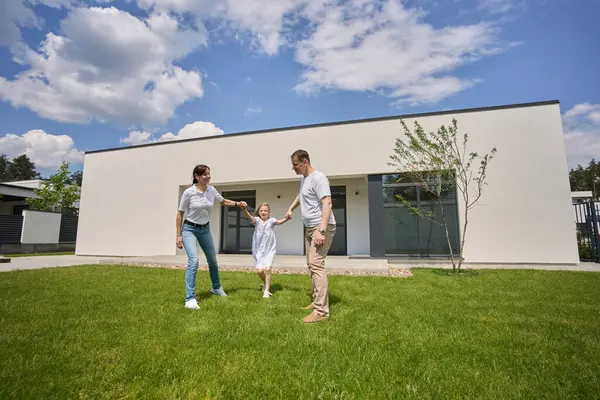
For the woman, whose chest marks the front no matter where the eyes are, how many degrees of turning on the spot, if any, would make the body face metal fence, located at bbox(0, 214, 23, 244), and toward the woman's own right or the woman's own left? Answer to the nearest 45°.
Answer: approximately 180°

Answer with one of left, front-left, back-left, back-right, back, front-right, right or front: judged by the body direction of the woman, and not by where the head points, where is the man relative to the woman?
front

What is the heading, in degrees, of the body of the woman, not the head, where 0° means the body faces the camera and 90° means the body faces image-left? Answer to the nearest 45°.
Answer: approximately 315°

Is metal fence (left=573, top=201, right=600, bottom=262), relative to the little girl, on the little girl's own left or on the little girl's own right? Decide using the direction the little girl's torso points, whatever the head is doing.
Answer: on the little girl's own left

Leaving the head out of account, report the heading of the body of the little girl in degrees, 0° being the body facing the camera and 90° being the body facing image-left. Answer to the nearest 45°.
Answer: approximately 0°

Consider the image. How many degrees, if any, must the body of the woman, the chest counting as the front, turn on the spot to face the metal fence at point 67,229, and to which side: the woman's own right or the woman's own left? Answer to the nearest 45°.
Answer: approximately 180°

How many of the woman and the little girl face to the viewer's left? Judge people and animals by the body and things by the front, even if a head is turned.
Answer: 0

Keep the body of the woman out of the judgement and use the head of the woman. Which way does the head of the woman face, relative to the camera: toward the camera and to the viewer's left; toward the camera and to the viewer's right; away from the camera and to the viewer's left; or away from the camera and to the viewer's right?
toward the camera and to the viewer's right

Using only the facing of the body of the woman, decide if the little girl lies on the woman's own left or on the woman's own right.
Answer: on the woman's own left

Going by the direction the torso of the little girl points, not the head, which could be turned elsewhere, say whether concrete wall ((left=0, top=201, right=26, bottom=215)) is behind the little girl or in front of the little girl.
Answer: behind

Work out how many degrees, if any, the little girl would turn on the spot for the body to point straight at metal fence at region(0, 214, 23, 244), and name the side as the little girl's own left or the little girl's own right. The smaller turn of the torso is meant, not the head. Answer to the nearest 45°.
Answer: approximately 135° to the little girl's own right

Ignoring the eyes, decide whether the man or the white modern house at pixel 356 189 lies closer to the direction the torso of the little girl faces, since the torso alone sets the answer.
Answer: the man

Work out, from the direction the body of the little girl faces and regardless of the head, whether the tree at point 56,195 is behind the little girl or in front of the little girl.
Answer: behind

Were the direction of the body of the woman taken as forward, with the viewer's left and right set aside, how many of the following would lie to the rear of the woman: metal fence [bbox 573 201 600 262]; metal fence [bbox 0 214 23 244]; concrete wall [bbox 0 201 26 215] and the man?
2
